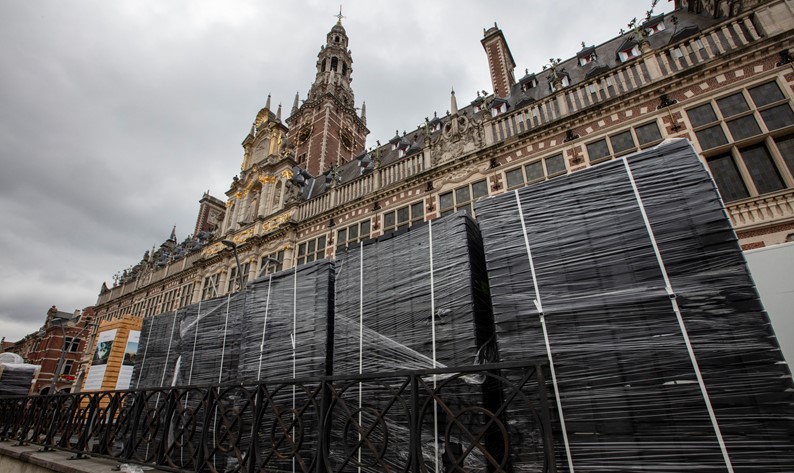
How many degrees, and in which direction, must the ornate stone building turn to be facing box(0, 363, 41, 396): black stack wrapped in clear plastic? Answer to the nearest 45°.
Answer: approximately 45° to its right

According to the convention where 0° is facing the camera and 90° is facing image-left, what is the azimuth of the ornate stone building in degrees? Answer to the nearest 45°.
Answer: approximately 45°

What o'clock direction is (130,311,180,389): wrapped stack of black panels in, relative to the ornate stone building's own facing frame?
The wrapped stack of black panels is roughly at 1 o'clock from the ornate stone building.

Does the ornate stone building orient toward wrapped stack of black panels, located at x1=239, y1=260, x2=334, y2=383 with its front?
yes

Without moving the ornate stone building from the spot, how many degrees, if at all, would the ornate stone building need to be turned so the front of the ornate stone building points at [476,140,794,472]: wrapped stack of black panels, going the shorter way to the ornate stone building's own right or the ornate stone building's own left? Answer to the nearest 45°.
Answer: approximately 45° to the ornate stone building's own left

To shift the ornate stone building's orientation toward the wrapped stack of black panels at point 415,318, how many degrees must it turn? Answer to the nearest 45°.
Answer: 0° — it already faces it
